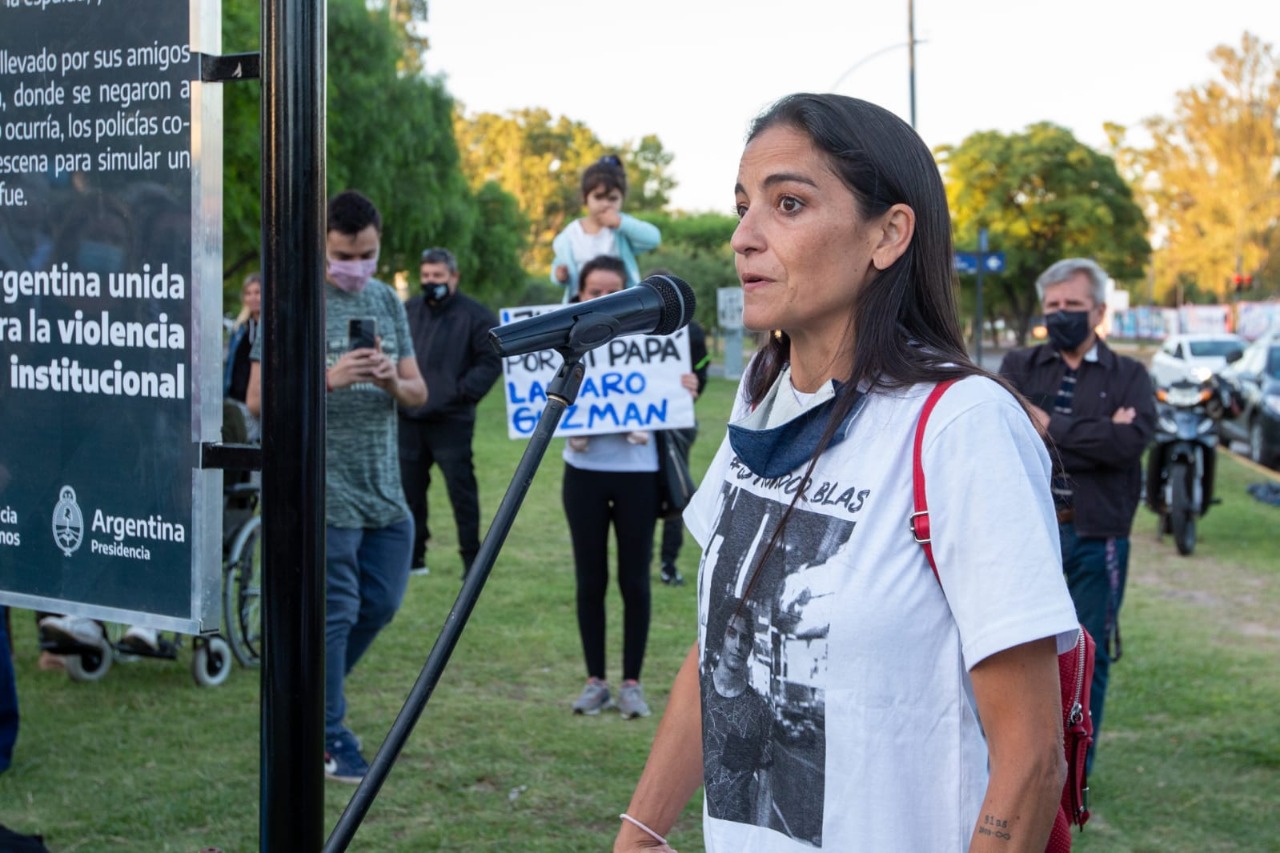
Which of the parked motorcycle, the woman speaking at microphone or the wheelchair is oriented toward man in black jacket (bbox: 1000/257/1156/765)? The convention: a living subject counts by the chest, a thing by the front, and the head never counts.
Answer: the parked motorcycle

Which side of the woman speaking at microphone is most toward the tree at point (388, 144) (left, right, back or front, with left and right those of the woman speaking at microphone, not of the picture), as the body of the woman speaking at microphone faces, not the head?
right

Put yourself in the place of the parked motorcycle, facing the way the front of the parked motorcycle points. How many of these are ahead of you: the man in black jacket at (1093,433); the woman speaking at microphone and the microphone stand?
3

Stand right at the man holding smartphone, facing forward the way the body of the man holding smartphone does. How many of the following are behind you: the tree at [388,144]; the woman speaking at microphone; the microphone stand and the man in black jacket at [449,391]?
2

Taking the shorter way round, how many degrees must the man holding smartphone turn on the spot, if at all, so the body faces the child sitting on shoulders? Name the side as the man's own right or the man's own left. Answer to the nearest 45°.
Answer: approximately 135° to the man's own left

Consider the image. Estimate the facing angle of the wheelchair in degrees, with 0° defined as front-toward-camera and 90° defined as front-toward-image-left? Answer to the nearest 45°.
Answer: approximately 45°

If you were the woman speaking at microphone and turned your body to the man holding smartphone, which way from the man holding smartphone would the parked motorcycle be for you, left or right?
right
